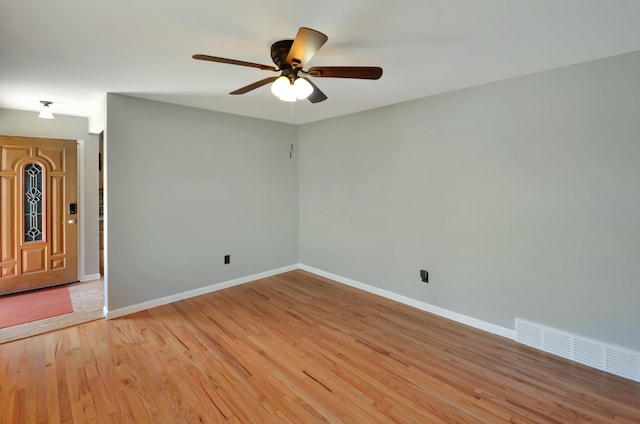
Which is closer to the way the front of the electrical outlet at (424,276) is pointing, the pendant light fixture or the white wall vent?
the pendant light fixture

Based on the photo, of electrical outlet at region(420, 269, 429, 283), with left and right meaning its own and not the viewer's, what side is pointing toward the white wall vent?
left

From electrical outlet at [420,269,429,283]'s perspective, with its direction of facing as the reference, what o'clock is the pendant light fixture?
The pendant light fixture is roughly at 1 o'clock from the electrical outlet.

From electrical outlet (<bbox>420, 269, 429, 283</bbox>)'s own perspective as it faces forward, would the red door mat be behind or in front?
in front

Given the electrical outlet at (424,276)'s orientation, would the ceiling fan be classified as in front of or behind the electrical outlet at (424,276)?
in front

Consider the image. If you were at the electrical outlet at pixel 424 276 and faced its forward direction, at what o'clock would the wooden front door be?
The wooden front door is roughly at 1 o'clock from the electrical outlet.

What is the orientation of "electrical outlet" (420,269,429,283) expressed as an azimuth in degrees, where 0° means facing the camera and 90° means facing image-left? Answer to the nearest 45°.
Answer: approximately 45°

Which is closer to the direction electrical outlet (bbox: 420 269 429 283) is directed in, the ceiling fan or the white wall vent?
the ceiling fan
